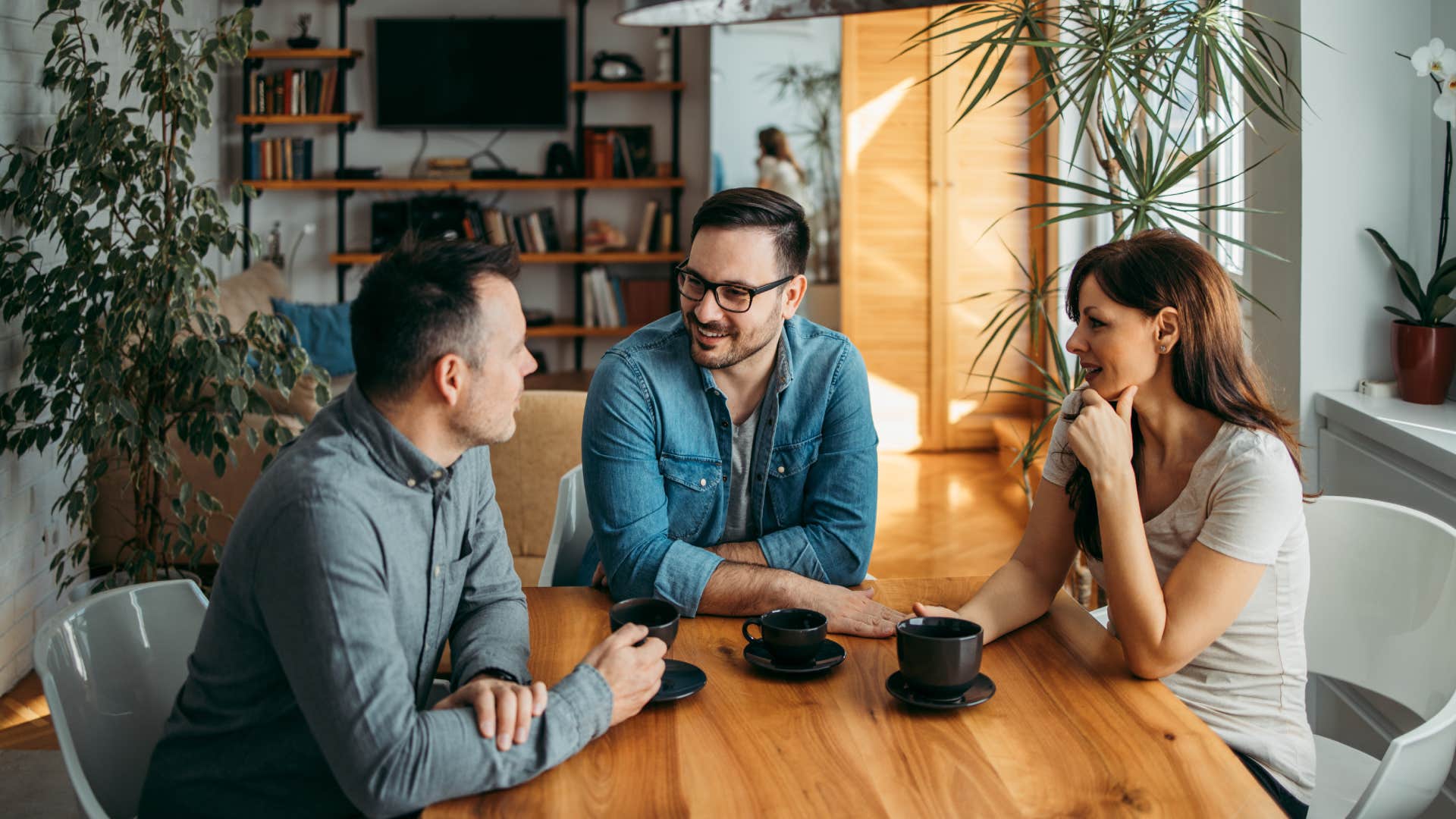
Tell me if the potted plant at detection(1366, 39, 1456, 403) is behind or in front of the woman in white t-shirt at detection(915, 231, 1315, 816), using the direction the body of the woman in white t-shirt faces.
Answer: behind

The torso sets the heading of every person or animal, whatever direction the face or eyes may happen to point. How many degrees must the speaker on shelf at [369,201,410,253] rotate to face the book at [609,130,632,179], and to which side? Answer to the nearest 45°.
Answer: approximately 90° to its left

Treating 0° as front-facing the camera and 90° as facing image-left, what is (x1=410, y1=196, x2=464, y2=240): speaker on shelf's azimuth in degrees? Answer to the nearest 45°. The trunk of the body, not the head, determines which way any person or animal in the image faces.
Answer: approximately 0°

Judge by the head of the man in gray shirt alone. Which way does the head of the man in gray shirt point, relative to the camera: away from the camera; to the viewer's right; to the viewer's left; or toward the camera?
to the viewer's right

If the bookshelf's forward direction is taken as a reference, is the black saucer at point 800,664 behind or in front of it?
in front

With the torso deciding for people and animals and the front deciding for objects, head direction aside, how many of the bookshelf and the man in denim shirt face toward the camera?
2

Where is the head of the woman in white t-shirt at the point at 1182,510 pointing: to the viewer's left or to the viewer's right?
to the viewer's left

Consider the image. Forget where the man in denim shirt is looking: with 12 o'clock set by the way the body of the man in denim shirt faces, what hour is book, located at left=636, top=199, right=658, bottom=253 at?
The book is roughly at 6 o'clock from the man in denim shirt.
